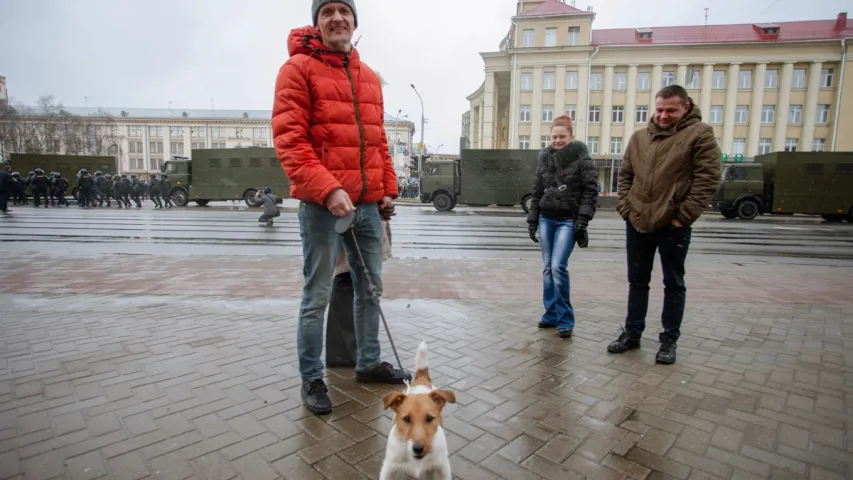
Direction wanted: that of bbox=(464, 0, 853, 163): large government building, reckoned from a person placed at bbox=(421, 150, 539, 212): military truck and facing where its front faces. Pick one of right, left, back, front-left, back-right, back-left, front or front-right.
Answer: back-right

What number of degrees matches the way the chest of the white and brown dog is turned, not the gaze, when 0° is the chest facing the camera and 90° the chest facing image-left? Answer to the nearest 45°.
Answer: approximately 0°

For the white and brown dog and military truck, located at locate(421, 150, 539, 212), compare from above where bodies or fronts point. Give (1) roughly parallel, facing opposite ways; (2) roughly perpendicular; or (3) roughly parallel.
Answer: roughly perpendicular

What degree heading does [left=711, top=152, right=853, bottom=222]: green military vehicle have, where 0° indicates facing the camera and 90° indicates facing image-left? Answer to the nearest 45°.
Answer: approximately 90°

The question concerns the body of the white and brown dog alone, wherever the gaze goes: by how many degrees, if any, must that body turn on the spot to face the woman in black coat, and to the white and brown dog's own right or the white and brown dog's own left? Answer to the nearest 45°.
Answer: approximately 135° to the white and brown dog's own left

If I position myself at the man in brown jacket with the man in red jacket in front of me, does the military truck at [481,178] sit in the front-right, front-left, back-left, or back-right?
back-right

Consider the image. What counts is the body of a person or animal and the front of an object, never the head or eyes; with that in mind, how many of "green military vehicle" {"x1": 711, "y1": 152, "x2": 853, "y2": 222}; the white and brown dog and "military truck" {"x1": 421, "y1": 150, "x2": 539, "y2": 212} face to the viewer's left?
2

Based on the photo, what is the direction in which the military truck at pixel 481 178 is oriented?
to the viewer's left

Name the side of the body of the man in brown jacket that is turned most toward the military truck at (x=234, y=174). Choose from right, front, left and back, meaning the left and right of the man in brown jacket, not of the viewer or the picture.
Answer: right

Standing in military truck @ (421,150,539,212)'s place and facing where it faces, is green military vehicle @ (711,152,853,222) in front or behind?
behind

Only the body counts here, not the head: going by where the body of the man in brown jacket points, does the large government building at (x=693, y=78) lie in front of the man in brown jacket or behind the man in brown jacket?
behind
